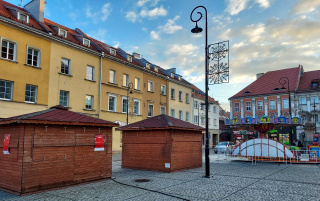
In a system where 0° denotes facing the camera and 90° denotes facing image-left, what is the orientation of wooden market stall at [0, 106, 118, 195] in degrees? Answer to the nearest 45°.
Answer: approximately 315°

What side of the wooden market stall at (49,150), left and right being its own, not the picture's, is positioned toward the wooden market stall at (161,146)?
left
